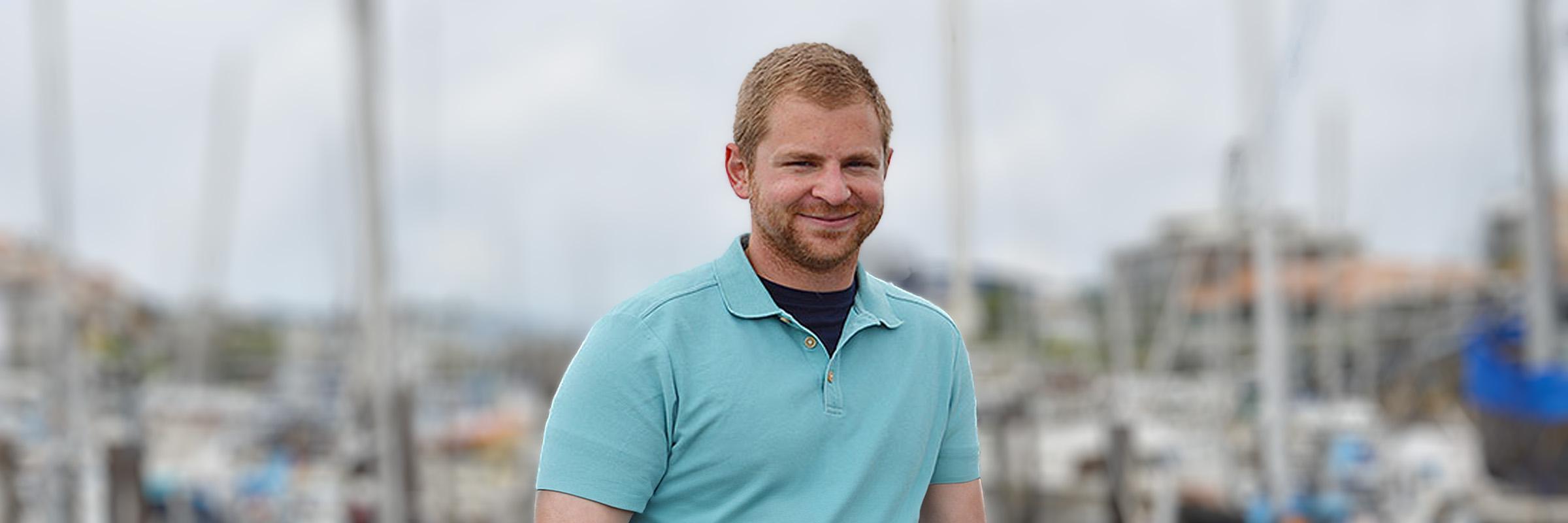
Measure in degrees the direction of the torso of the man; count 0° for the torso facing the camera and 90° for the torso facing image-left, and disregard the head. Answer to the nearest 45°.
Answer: approximately 315°

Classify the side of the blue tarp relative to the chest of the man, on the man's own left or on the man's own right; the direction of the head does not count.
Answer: on the man's own left
